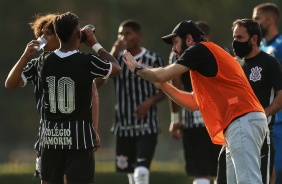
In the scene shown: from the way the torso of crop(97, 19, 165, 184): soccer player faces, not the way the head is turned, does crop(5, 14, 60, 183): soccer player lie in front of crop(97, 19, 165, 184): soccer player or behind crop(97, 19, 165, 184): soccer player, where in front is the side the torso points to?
in front

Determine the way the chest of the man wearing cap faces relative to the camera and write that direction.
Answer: to the viewer's left

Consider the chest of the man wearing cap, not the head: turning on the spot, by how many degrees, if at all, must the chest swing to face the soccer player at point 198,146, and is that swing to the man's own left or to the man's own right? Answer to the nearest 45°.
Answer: approximately 90° to the man's own right

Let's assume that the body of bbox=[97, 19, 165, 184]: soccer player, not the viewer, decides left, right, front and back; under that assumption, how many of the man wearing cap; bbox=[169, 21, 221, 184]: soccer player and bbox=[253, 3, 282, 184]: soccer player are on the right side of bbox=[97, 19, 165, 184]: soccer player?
0

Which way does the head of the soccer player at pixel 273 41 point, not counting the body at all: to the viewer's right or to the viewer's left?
to the viewer's left

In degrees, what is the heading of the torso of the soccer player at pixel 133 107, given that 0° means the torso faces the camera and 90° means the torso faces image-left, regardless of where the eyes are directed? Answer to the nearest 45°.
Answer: approximately 45°

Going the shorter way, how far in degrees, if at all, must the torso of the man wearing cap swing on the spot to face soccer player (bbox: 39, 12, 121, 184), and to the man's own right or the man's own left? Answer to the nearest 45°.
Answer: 0° — they already face them

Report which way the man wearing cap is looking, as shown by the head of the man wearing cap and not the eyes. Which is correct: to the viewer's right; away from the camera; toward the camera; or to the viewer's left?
to the viewer's left

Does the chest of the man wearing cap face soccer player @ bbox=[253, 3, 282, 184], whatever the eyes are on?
no
